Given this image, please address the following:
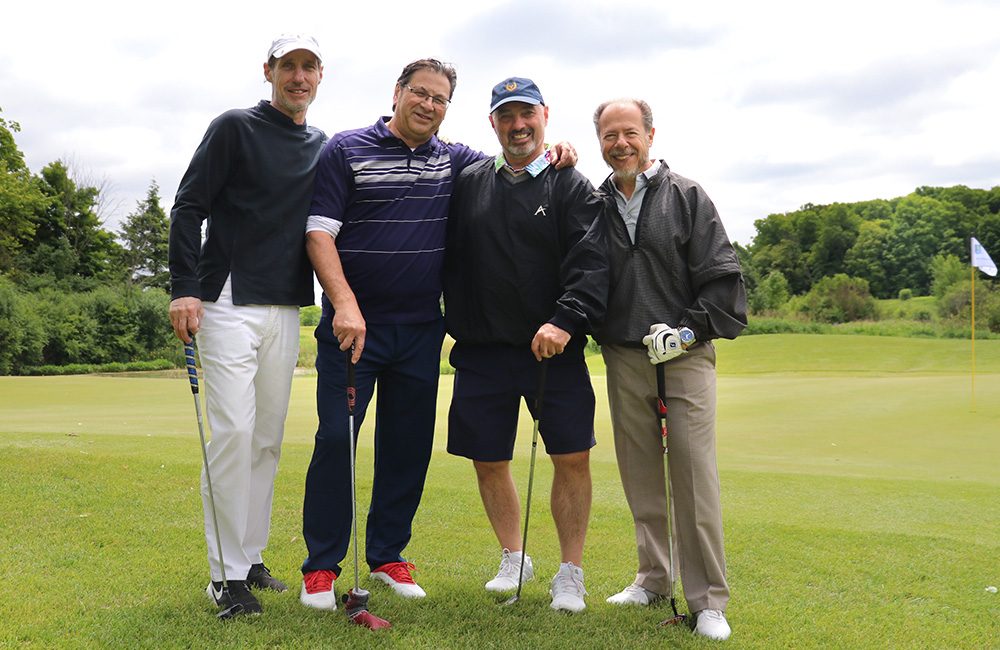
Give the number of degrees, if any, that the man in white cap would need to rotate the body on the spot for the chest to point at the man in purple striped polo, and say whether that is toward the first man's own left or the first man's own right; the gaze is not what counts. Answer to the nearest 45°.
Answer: approximately 45° to the first man's own left

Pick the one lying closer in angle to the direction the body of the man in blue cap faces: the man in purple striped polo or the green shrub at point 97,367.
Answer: the man in purple striped polo

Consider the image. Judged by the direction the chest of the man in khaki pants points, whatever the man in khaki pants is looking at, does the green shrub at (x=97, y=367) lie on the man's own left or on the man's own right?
on the man's own right

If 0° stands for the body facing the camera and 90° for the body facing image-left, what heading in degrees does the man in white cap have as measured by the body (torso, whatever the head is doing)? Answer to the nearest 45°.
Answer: approximately 315°

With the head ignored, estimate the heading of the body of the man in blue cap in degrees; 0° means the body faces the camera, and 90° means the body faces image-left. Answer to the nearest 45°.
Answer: approximately 0°

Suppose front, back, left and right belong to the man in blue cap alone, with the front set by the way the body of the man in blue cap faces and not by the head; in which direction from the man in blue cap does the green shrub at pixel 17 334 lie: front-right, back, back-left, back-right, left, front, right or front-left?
back-right

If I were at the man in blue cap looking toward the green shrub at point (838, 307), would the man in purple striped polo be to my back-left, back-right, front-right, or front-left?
back-left

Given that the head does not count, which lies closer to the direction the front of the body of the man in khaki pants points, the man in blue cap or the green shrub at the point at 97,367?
the man in blue cap

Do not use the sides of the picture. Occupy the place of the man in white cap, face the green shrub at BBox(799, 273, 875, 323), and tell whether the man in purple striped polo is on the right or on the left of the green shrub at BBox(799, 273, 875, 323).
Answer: right
